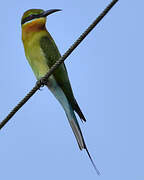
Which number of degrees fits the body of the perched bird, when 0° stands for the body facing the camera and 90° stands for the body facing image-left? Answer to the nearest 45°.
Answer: approximately 45°
